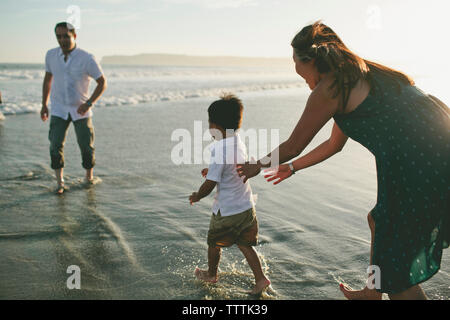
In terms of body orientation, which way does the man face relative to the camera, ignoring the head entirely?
toward the camera

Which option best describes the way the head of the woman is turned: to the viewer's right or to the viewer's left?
to the viewer's left

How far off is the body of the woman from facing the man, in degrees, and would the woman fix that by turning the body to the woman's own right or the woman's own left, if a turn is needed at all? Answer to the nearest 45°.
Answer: approximately 45° to the woman's own right

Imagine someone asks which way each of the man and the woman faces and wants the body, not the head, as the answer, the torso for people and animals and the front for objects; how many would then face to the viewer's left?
1

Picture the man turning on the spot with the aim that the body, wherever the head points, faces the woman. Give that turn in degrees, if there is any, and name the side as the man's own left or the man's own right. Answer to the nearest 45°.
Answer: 0° — they already face them

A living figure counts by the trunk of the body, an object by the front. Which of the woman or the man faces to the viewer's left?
the woman

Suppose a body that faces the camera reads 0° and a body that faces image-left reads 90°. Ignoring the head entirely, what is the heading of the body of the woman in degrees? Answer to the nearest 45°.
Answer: approximately 90°
